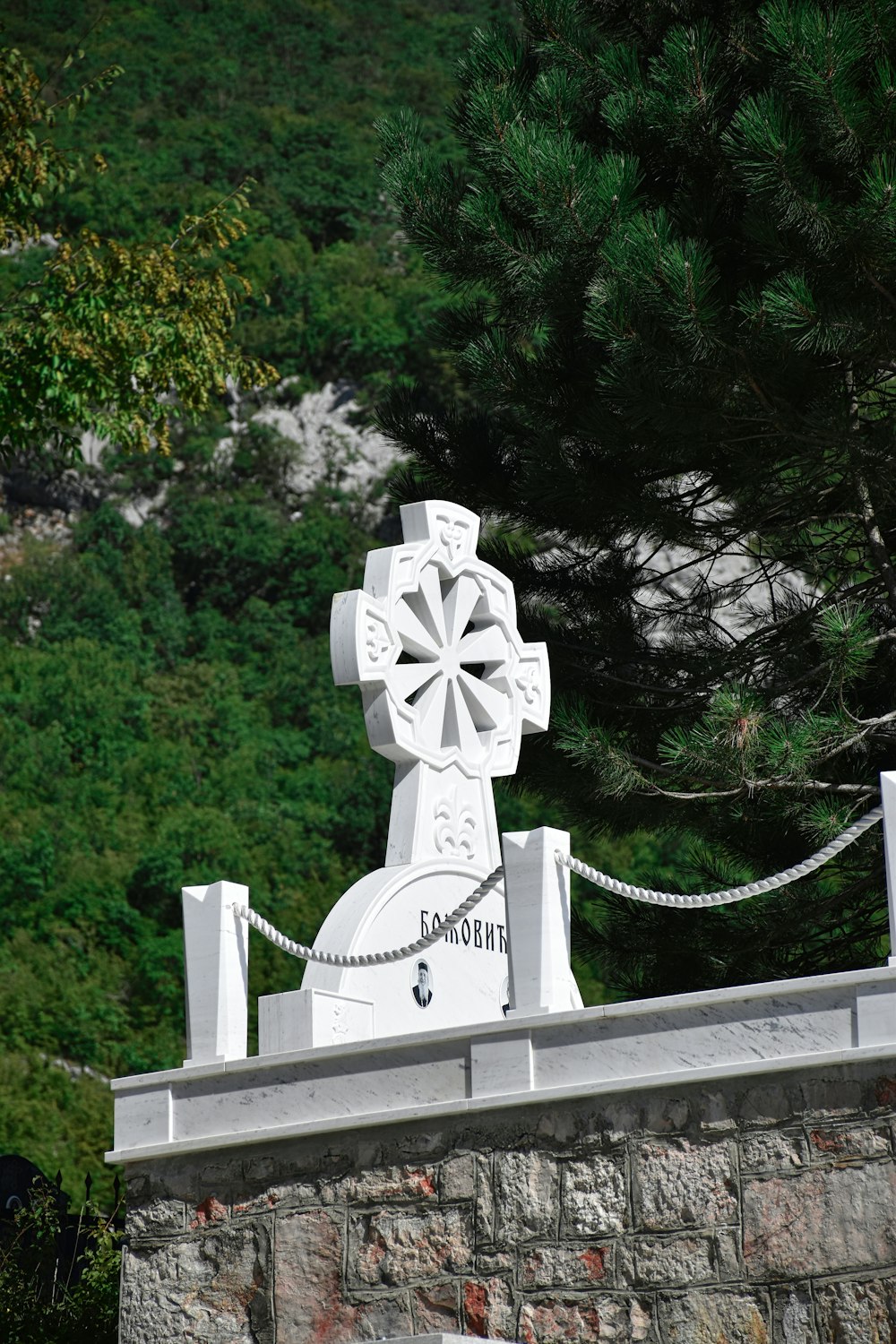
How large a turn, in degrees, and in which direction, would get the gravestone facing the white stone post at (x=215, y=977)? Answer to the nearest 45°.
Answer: approximately 90° to its right

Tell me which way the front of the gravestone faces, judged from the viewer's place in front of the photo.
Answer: facing the viewer and to the right of the viewer
